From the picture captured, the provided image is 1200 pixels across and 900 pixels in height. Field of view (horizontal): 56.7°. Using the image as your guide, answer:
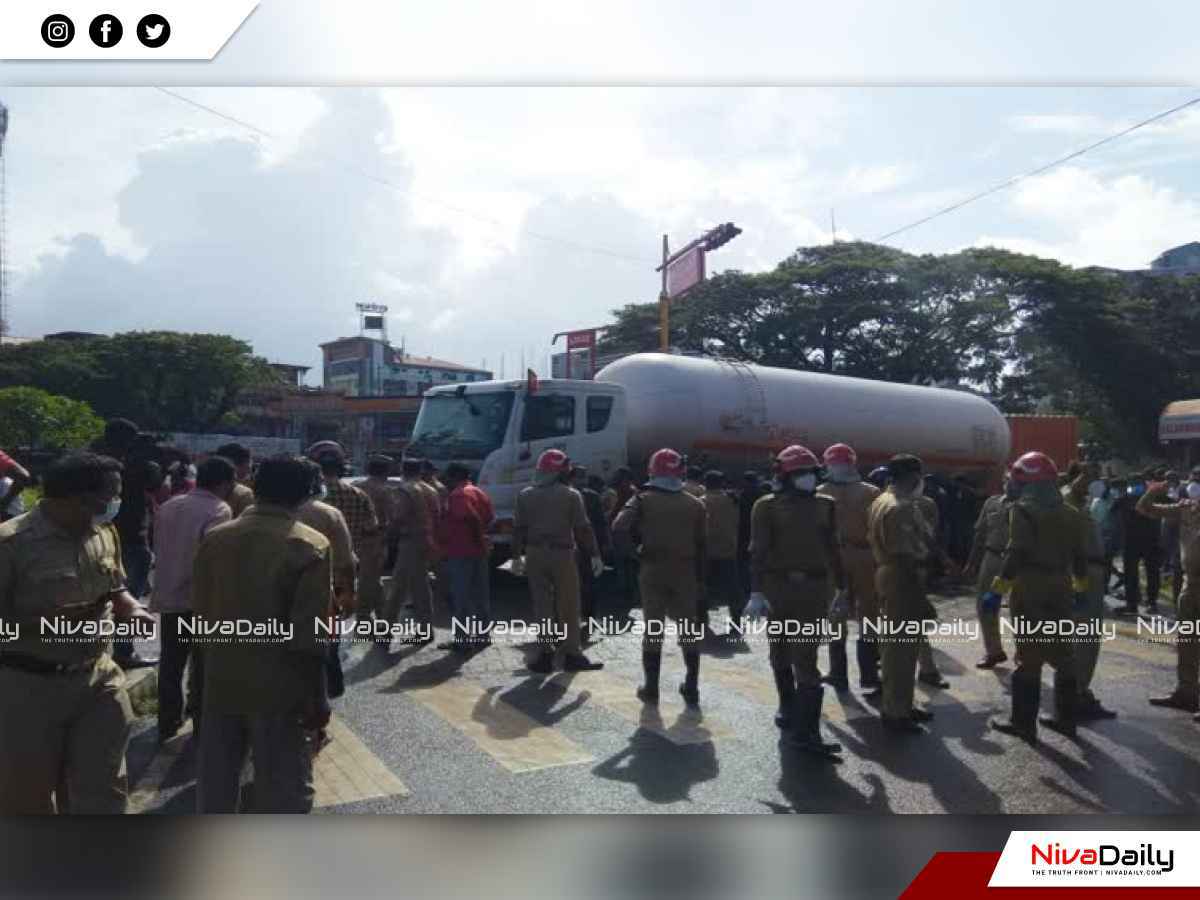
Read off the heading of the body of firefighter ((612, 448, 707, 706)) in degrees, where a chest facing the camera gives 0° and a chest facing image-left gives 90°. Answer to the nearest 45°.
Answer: approximately 180°

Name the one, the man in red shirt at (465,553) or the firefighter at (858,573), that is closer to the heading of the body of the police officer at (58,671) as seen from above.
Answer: the firefighter

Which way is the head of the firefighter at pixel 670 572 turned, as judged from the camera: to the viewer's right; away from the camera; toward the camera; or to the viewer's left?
away from the camera

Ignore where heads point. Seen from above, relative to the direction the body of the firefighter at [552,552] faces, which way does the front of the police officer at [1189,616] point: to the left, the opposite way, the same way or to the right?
to the left
